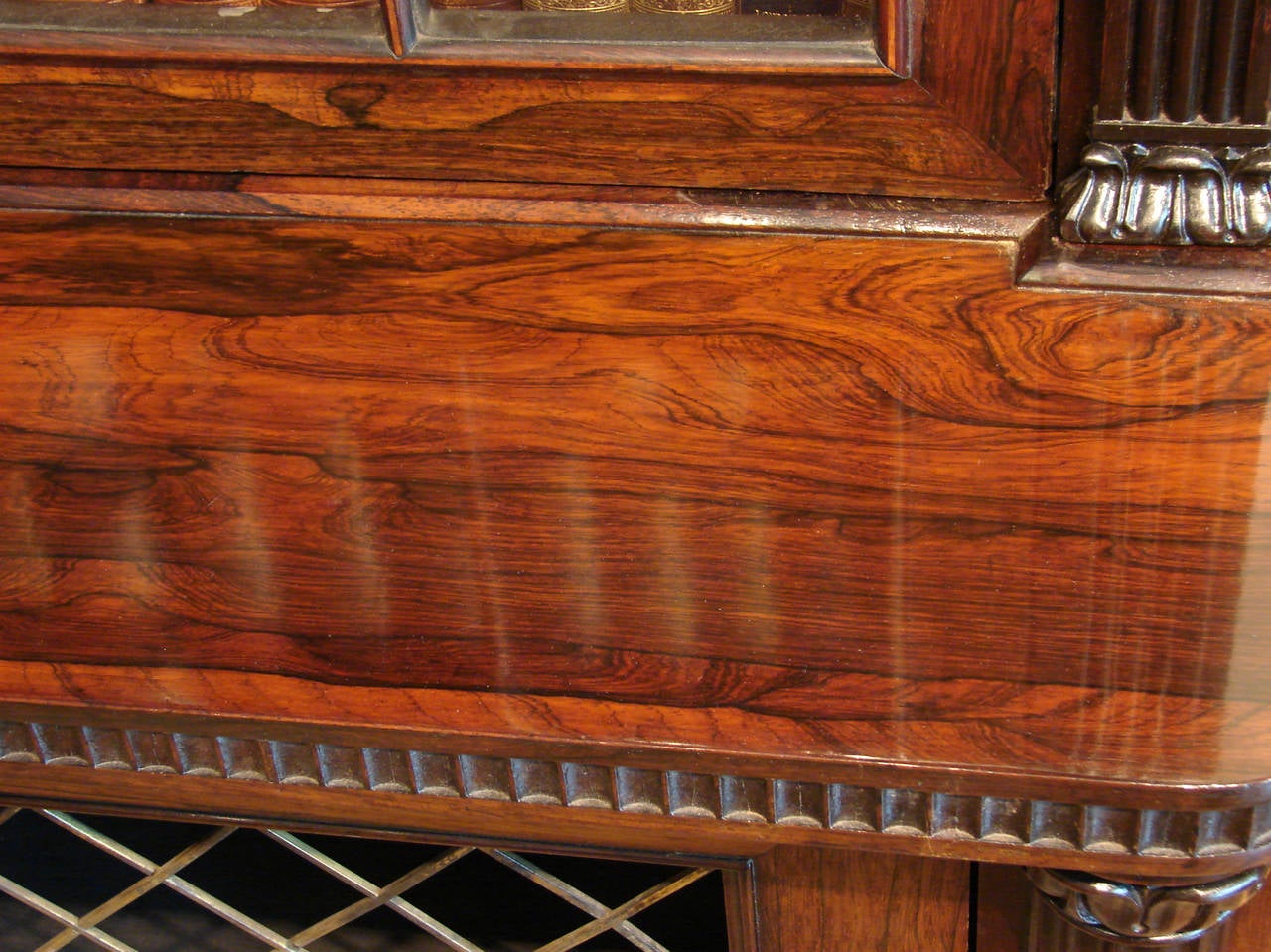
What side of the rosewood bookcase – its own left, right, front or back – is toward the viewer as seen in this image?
front
